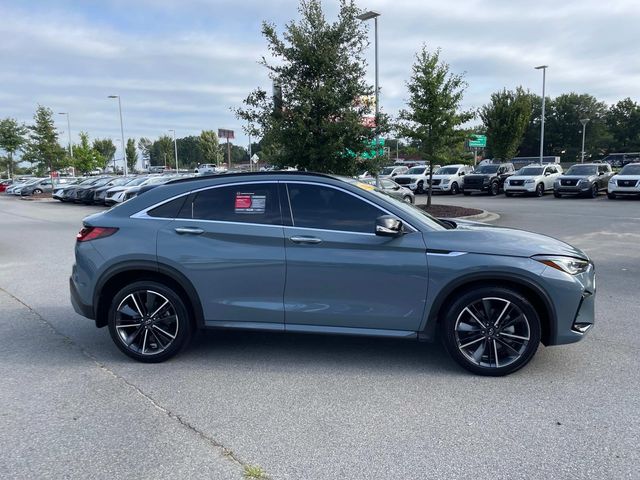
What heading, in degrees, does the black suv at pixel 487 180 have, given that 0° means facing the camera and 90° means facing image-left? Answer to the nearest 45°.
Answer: approximately 45°

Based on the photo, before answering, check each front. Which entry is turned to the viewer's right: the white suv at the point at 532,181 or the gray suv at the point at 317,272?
the gray suv

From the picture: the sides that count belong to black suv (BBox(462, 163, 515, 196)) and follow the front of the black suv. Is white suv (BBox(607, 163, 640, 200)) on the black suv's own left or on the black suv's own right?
on the black suv's own left

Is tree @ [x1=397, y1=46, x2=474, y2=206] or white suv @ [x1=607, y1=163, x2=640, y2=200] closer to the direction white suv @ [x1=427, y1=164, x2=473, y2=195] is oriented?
the tree

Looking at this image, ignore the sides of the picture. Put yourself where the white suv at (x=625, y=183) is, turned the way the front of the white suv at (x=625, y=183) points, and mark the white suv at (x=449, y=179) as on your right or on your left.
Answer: on your right

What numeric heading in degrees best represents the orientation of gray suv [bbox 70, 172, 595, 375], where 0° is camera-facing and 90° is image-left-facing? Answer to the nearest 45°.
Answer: approximately 270°

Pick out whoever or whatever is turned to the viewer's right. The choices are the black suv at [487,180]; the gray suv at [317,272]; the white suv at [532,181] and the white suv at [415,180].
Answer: the gray suv

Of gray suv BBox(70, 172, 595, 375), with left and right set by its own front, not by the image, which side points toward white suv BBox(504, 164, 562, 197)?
left

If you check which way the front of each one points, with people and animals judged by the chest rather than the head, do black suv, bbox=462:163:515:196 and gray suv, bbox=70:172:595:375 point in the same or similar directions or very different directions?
very different directions

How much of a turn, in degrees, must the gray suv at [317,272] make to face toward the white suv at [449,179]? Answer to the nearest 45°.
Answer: approximately 90° to its left
